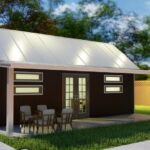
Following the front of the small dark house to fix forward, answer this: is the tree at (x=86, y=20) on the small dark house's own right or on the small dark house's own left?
on the small dark house's own left

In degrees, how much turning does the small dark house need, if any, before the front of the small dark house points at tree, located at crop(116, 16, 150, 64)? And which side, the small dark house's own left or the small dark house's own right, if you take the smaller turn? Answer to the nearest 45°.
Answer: approximately 135° to the small dark house's own left

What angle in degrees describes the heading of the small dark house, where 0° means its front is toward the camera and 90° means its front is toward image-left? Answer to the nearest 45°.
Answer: approximately 315°

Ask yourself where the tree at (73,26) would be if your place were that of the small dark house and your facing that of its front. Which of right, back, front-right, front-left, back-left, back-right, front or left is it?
back-left

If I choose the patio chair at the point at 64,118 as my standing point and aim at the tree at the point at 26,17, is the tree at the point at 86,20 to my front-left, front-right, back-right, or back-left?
front-right

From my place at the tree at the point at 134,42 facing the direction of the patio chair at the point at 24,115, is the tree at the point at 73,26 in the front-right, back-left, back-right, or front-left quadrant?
front-right
